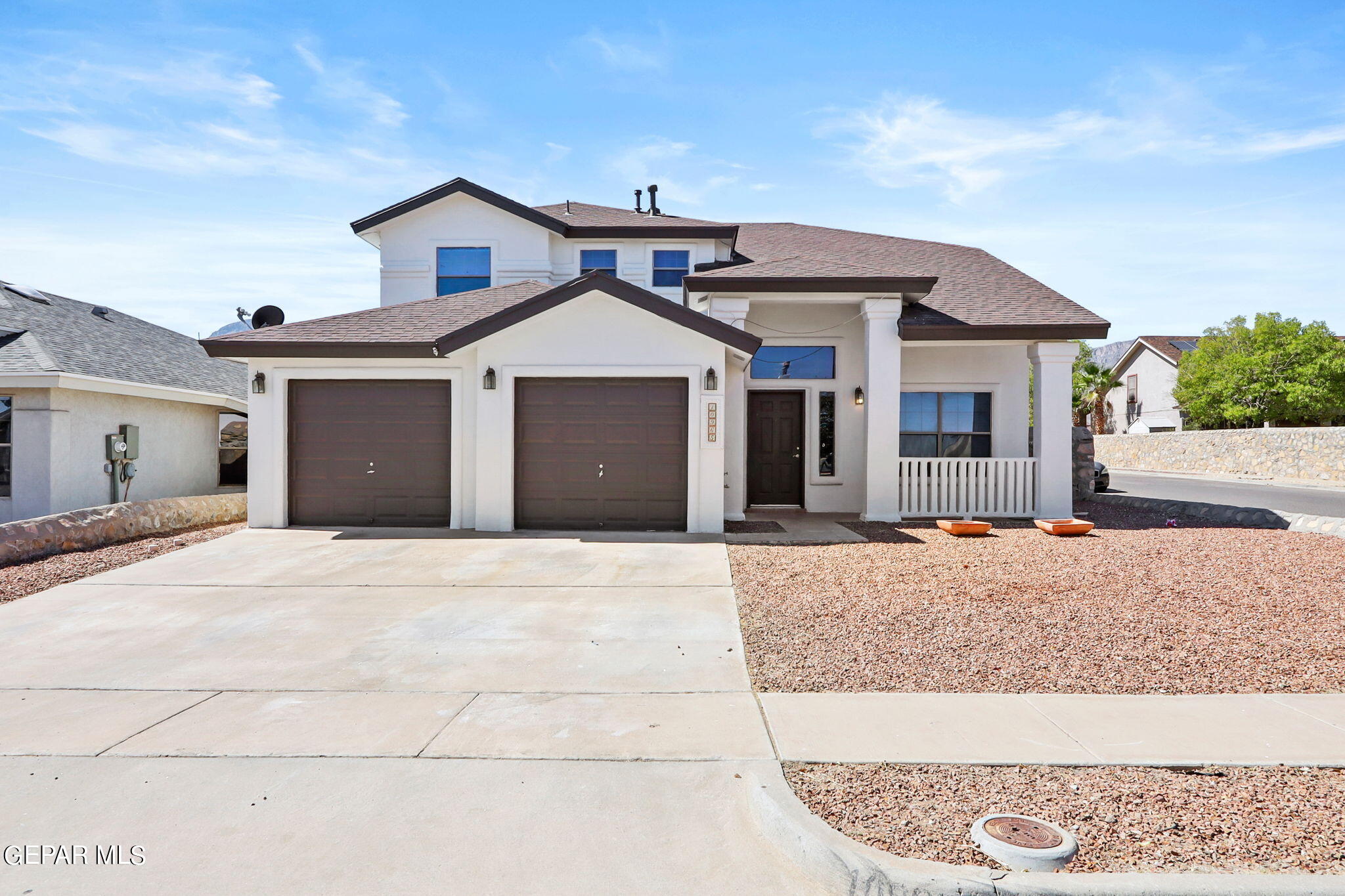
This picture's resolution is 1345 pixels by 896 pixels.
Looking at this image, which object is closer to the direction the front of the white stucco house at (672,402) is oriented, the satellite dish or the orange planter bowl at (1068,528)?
the orange planter bowl

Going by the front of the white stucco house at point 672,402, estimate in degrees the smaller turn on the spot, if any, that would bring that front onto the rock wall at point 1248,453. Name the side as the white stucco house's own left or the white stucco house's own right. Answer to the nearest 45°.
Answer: approximately 135° to the white stucco house's own left

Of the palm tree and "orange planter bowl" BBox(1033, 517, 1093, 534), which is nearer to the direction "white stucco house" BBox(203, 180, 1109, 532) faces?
the orange planter bowl

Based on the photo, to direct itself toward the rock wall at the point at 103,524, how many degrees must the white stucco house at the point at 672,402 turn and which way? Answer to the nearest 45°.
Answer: approximately 90° to its right

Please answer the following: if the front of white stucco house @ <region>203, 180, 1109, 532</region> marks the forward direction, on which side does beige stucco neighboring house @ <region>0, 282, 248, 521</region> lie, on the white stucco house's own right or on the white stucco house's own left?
on the white stucco house's own right

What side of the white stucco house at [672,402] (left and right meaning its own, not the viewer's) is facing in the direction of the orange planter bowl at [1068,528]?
left

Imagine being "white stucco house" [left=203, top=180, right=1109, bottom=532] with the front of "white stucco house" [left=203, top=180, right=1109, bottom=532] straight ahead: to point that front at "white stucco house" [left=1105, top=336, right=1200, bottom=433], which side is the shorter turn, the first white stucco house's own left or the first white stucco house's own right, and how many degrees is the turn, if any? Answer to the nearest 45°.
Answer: approximately 135° to the first white stucco house's own left

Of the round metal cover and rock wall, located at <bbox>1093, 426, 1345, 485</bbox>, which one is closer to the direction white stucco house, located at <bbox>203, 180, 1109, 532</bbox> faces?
the round metal cover

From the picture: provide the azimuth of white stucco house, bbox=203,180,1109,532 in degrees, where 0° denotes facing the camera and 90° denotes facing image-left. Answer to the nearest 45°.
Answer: approximately 0°

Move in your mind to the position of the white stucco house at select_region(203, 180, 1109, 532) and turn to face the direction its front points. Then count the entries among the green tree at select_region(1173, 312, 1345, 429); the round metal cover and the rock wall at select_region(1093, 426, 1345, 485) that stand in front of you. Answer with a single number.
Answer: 1
